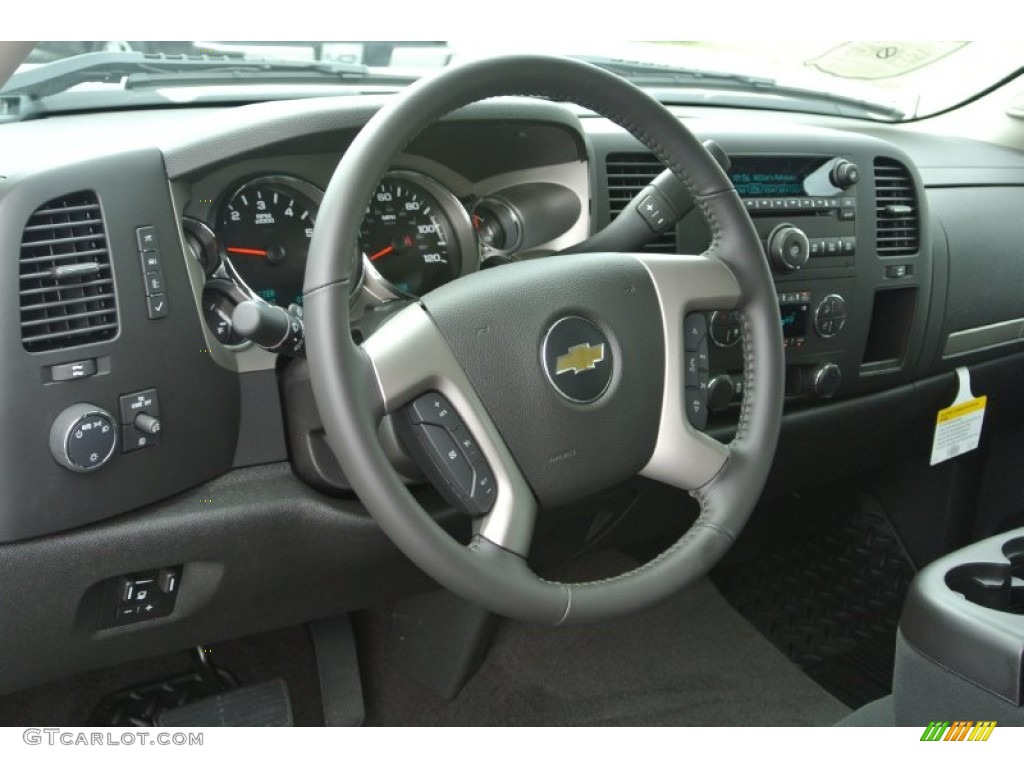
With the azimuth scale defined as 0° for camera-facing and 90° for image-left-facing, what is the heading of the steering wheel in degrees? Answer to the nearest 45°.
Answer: approximately 315°

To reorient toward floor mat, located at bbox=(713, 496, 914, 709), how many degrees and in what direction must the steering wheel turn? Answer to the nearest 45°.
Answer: approximately 90° to its left
